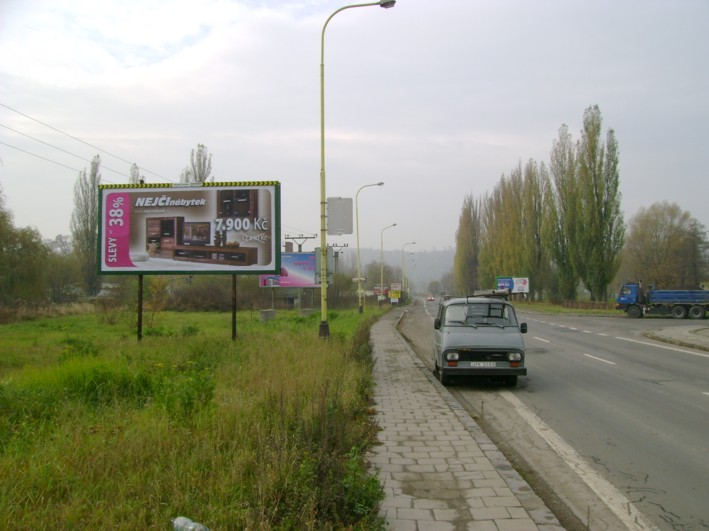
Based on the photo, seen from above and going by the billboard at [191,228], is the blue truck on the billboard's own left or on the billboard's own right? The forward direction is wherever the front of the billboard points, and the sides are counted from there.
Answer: on the billboard's own left

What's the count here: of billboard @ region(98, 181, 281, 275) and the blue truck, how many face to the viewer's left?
1

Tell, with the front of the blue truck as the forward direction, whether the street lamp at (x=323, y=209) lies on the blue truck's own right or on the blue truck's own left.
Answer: on the blue truck's own left

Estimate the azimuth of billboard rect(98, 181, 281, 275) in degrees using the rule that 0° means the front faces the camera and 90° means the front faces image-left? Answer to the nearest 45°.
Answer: approximately 0°

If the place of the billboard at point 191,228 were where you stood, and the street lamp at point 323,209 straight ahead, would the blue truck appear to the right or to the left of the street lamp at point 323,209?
left

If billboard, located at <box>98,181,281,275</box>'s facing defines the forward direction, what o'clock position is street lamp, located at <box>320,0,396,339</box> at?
The street lamp is roughly at 10 o'clock from the billboard.

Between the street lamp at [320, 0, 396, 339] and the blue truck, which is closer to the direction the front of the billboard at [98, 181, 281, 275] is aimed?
the street lamp

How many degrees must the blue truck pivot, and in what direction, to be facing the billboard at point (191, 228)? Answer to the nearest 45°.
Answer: approximately 90° to its left

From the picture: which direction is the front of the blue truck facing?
to the viewer's left
